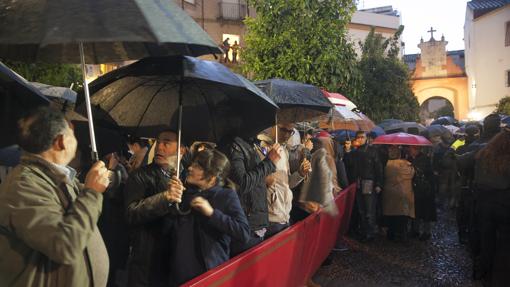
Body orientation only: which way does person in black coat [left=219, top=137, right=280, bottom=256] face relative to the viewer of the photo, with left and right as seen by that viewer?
facing to the right of the viewer

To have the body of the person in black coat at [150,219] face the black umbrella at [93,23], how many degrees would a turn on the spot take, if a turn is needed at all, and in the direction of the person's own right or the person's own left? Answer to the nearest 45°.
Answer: approximately 45° to the person's own right

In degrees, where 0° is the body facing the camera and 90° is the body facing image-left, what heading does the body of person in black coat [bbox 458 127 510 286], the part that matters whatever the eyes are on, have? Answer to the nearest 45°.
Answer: approximately 180°

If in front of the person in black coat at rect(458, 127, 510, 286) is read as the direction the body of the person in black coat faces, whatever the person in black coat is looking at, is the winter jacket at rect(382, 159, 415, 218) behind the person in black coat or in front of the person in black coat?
in front

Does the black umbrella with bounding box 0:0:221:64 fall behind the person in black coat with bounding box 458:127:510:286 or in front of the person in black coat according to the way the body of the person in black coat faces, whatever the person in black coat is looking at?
behind

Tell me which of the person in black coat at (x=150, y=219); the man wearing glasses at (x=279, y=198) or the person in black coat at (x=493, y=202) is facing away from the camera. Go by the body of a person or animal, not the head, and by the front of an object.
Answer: the person in black coat at (x=493, y=202)

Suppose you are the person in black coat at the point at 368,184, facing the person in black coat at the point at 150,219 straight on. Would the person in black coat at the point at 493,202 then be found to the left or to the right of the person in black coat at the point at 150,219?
left

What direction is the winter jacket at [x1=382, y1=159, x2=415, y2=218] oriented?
away from the camera

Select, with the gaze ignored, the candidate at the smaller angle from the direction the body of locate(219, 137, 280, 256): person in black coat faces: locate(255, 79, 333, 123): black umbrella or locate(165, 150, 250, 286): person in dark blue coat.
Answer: the black umbrella

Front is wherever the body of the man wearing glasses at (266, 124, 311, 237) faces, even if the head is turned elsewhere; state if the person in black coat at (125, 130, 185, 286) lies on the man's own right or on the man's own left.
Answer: on the man's own right
